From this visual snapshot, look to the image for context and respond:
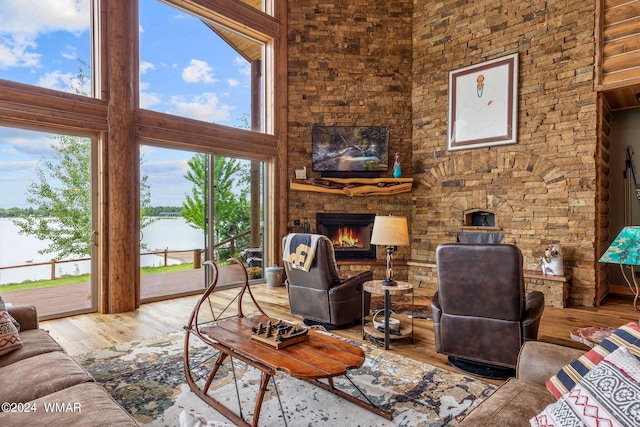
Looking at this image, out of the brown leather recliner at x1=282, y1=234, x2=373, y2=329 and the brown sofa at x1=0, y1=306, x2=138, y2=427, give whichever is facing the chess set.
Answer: the brown sofa

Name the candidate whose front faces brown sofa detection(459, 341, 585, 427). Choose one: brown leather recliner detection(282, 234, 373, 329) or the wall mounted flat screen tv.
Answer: the wall mounted flat screen tv

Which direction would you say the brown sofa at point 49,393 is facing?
to the viewer's right

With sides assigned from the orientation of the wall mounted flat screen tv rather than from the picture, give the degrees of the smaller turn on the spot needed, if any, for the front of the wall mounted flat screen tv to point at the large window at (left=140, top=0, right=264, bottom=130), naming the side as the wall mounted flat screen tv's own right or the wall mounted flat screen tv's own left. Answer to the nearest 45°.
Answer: approximately 90° to the wall mounted flat screen tv's own right

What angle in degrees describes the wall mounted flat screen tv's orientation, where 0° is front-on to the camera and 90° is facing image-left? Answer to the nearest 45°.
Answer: approximately 0°

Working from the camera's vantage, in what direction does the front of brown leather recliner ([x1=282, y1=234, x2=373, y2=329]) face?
facing away from the viewer and to the right of the viewer

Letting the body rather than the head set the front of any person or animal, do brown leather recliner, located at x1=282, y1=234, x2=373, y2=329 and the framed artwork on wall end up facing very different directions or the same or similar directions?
very different directions

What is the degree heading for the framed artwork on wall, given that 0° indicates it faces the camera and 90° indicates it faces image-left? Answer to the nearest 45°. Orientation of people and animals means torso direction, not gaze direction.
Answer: approximately 45°

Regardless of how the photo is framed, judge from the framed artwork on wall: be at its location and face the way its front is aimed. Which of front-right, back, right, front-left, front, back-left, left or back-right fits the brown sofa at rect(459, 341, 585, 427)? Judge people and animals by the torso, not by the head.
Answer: front-left

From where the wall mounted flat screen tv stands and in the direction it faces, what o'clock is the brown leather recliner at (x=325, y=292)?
The brown leather recliner is roughly at 12 o'clock from the wall mounted flat screen tv.

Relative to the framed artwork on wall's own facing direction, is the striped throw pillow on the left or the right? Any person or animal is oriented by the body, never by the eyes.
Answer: on its left

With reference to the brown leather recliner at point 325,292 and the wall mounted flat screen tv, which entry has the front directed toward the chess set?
the wall mounted flat screen tv
